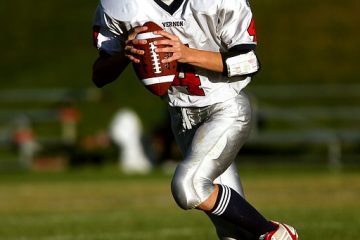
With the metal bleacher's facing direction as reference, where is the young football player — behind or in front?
in front

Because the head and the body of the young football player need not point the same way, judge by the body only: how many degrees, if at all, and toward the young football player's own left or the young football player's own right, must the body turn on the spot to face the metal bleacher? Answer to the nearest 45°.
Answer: approximately 135° to the young football player's own right

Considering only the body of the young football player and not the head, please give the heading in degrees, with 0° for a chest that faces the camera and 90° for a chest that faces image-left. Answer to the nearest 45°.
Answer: approximately 45°

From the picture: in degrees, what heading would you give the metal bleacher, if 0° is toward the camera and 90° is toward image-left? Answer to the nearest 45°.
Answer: approximately 0°
